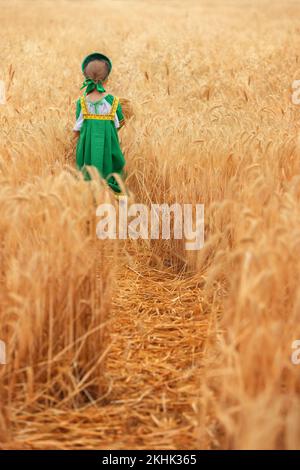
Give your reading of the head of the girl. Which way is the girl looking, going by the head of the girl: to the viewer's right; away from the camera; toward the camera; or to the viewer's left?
away from the camera

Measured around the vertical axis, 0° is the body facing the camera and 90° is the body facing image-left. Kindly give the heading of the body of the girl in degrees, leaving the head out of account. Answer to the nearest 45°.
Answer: approximately 180°
